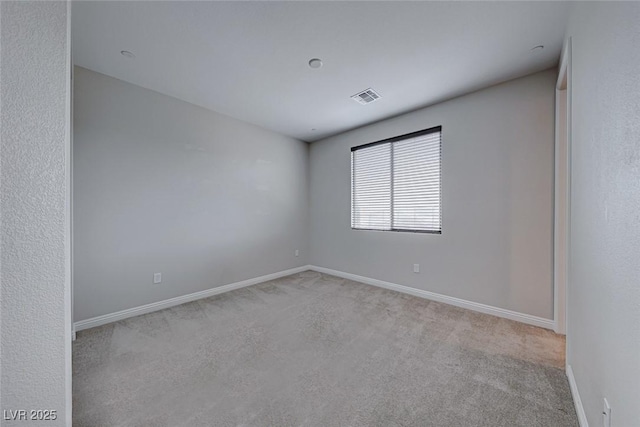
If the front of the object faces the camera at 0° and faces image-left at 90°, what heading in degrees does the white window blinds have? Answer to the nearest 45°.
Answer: approximately 45°
